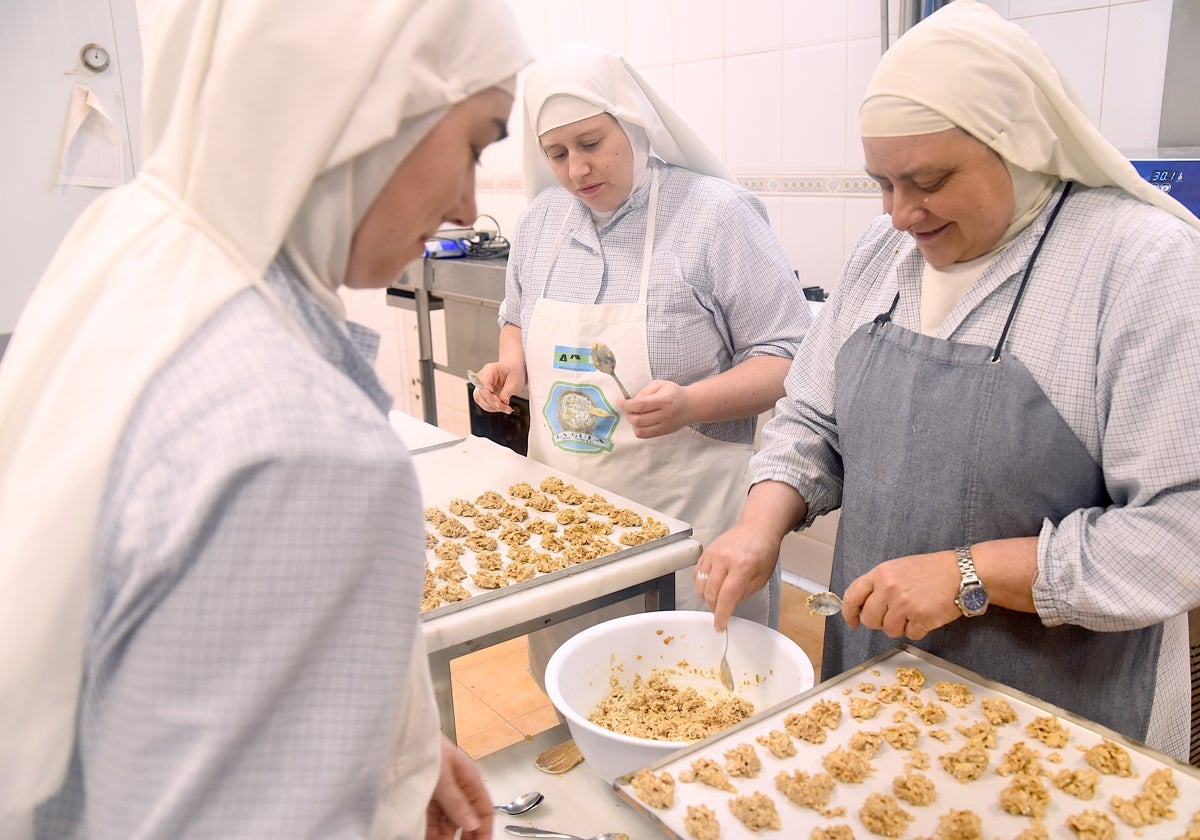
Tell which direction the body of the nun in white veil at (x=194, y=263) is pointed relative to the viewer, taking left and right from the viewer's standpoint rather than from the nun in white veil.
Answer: facing to the right of the viewer

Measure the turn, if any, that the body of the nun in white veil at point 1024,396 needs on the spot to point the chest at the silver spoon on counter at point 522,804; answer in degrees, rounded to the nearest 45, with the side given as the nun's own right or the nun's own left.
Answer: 0° — they already face it

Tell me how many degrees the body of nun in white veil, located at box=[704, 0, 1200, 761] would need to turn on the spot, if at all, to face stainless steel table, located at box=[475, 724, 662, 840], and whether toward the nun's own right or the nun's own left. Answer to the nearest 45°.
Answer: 0° — they already face it

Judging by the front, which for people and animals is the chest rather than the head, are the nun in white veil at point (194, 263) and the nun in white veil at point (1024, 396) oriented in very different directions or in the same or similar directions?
very different directions

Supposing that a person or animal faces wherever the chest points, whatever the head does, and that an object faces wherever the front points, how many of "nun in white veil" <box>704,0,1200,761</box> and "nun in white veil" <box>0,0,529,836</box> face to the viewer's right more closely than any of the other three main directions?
1

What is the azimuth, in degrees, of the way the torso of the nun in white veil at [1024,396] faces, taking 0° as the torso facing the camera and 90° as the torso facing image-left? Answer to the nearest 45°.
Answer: approximately 45°

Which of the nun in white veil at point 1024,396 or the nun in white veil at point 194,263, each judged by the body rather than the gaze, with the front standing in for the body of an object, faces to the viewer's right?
the nun in white veil at point 194,263
